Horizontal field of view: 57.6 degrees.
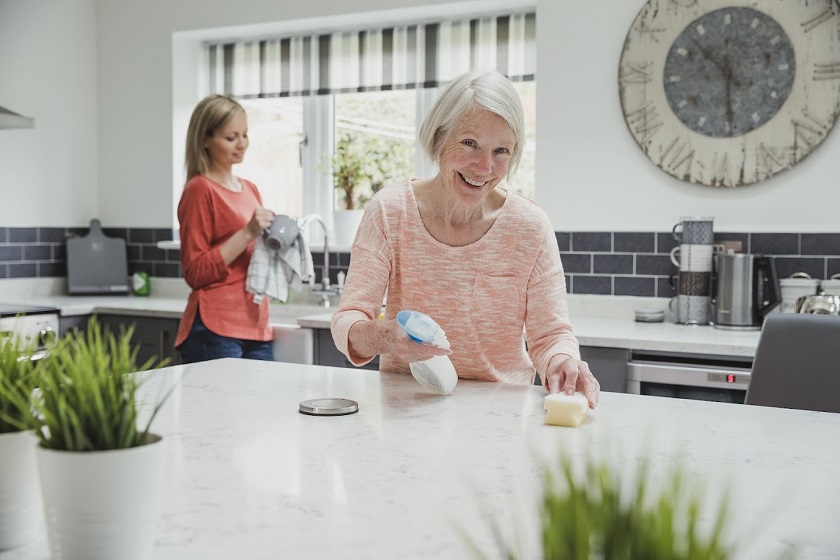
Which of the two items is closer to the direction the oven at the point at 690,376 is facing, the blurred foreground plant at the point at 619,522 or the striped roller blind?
the blurred foreground plant

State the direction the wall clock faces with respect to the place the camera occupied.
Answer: facing the viewer

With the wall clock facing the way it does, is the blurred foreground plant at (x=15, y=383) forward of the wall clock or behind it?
forward

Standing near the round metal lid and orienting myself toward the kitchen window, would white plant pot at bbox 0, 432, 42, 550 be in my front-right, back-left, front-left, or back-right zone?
back-left

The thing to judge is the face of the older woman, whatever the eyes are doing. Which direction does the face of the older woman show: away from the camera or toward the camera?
toward the camera

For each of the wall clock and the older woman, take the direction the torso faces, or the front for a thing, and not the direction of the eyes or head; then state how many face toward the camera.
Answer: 2

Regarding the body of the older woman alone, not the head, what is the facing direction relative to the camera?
toward the camera

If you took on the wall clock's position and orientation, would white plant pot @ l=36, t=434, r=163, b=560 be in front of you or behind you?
in front

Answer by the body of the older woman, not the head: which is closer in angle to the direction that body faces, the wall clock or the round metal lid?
the round metal lid

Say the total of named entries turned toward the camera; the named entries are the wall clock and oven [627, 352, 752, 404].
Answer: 2
